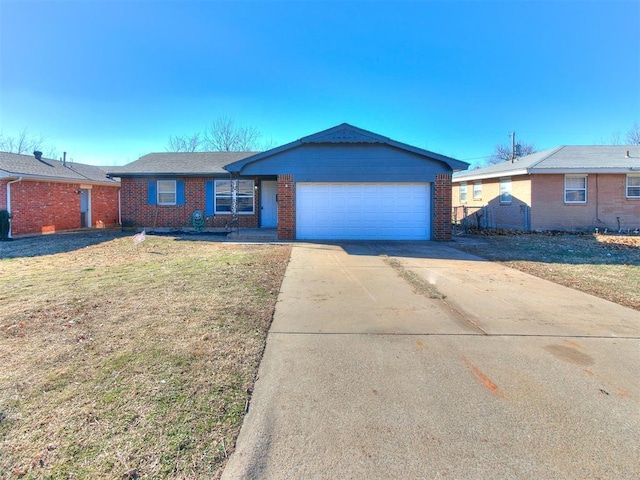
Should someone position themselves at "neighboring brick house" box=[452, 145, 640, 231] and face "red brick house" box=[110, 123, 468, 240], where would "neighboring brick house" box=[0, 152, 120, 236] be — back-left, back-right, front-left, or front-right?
front-right

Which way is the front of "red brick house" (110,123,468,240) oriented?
toward the camera

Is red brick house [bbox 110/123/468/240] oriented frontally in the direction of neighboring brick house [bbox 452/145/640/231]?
no

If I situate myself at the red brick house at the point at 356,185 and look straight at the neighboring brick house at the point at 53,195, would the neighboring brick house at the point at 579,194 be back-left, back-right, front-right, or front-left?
back-right

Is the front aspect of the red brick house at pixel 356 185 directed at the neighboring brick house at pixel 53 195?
no
